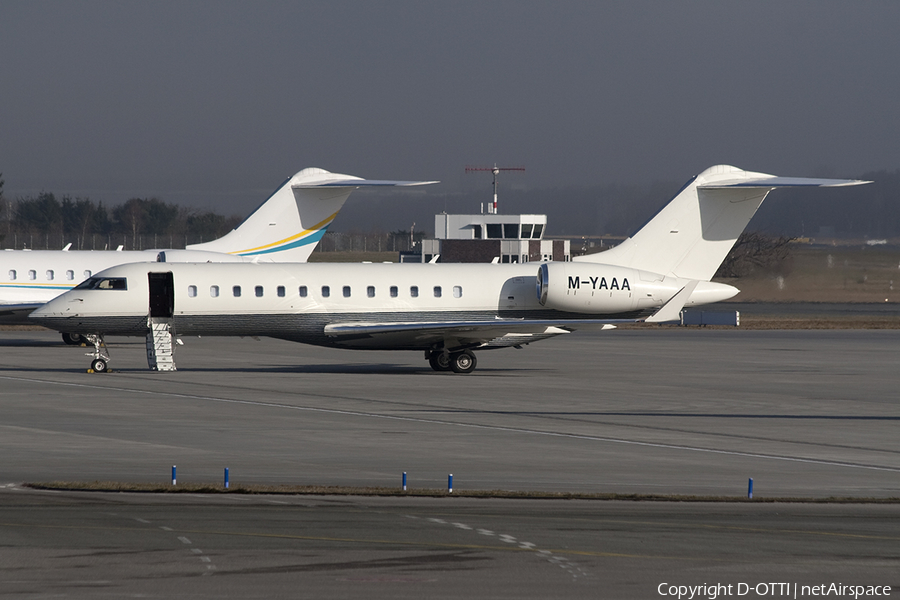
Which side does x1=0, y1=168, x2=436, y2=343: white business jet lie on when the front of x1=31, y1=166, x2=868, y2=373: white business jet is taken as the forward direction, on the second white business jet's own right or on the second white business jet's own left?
on the second white business jet's own right

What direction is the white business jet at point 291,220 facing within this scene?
to the viewer's left

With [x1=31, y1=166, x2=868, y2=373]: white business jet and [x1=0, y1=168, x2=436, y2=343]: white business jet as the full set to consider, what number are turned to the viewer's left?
2

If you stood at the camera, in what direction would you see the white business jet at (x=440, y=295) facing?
facing to the left of the viewer

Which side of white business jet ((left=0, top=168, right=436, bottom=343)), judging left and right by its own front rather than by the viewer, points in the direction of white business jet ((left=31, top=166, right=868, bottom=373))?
left
